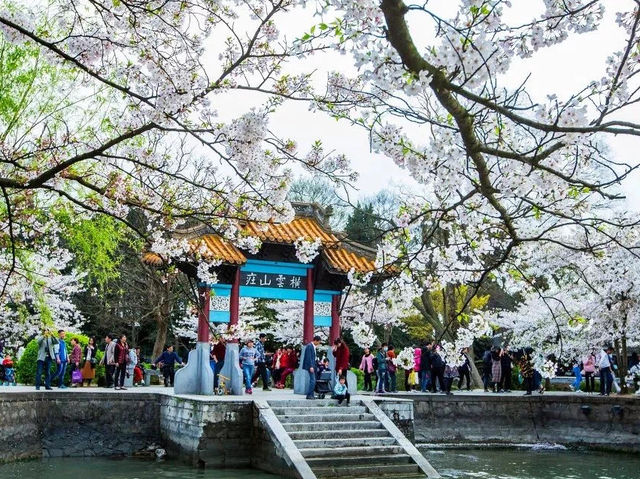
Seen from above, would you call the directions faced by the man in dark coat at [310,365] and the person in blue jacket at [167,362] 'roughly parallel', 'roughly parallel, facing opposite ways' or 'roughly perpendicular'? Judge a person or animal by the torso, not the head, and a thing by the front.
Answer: roughly perpendicular

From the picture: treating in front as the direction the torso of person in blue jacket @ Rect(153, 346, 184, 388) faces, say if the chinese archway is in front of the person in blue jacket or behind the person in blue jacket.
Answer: in front

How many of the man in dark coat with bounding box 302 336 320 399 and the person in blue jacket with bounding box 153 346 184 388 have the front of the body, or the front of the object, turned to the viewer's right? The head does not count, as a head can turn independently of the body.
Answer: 1

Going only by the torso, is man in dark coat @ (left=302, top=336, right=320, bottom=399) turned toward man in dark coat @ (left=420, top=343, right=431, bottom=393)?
no

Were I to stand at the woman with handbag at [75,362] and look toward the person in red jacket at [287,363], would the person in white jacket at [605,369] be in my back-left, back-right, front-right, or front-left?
front-right

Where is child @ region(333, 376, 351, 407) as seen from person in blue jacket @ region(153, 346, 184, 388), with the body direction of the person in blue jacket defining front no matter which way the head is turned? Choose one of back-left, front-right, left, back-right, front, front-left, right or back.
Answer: front-left
